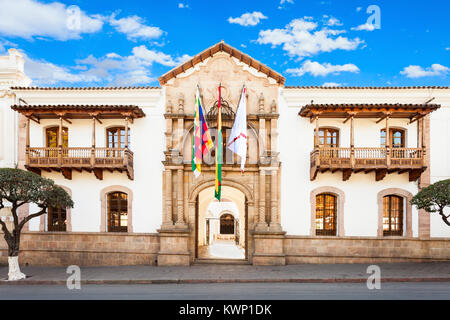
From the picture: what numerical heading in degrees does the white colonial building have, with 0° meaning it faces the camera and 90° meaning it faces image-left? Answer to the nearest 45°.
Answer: approximately 0°

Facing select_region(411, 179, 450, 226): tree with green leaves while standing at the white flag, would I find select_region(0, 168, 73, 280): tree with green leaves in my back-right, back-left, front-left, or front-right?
back-right
